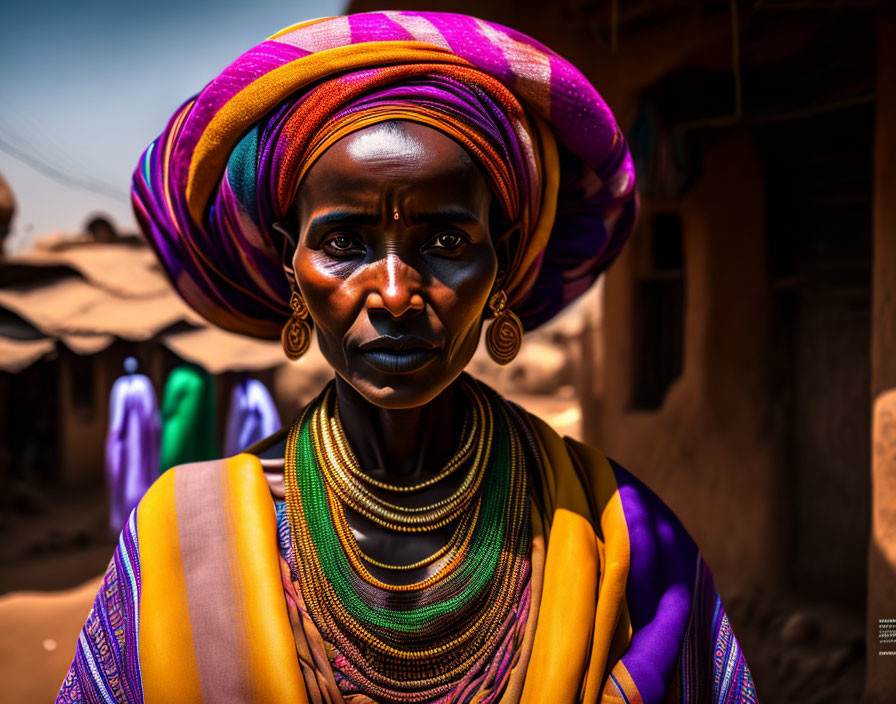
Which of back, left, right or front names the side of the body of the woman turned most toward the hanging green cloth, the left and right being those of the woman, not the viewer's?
back

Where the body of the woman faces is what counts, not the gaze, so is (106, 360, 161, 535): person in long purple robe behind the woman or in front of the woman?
behind

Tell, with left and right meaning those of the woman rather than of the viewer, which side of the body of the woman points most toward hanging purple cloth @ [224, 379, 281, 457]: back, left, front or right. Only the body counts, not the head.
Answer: back

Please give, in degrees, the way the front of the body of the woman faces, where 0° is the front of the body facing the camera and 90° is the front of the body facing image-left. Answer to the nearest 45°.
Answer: approximately 0°
